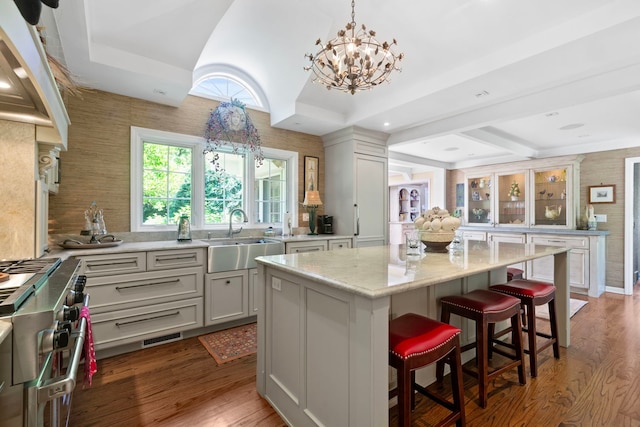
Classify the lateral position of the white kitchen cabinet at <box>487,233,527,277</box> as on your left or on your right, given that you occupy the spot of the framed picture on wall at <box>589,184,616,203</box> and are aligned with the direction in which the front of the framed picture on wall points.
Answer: on your right

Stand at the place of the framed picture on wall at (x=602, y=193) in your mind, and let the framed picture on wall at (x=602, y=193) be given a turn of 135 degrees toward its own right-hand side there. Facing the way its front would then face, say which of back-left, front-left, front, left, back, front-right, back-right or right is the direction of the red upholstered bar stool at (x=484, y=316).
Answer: back-left

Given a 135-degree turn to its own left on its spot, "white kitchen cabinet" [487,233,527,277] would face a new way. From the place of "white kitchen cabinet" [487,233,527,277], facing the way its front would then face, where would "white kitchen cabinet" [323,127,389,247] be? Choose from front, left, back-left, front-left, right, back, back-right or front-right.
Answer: back

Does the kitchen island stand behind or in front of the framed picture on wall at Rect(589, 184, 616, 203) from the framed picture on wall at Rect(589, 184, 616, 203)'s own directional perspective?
in front

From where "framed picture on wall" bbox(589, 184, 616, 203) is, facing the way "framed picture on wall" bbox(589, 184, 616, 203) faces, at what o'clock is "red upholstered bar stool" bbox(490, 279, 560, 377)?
The red upholstered bar stool is roughly at 12 o'clock from the framed picture on wall.

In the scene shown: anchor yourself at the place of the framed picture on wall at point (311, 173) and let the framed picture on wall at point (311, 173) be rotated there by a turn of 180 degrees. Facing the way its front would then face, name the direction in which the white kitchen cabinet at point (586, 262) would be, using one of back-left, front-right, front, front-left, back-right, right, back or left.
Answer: back-right

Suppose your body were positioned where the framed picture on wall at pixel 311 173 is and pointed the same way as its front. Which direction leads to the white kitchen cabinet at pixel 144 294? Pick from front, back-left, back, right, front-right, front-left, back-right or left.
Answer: right

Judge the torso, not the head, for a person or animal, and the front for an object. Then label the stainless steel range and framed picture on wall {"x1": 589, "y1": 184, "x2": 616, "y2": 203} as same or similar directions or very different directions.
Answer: very different directions

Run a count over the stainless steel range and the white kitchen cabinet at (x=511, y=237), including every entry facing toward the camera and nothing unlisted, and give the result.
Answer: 1

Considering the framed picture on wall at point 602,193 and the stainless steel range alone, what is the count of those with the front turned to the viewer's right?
1

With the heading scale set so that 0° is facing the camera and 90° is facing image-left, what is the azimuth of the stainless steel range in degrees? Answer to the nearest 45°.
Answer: approximately 270°

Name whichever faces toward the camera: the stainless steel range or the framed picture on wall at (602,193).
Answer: the framed picture on wall

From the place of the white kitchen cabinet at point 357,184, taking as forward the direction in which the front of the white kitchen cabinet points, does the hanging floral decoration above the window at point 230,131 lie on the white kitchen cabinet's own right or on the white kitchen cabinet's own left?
on the white kitchen cabinet's own right

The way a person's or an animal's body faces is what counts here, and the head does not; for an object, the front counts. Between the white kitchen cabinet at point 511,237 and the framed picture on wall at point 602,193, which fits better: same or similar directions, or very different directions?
same or similar directions

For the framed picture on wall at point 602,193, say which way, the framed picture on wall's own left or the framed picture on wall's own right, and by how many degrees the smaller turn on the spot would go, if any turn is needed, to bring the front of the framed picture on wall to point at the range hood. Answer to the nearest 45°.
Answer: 0° — it already faces it

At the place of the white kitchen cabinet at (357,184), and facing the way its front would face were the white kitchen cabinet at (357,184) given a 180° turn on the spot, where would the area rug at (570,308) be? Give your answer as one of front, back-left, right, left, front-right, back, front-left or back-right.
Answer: back-right

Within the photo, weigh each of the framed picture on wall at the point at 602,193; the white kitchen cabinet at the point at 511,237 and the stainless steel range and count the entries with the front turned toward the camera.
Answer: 2

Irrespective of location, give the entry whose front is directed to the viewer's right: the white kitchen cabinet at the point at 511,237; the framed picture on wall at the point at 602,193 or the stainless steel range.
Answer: the stainless steel range

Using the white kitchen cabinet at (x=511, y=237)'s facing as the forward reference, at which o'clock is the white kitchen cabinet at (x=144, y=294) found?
the white kitchen cabinet at (x=144, y=294) is roughly at 1 o'clock from the white kitchen cabinet at (x=511, y=237).

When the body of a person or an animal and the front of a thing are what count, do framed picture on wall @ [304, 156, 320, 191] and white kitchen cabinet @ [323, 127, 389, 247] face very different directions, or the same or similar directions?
same or similar directions
